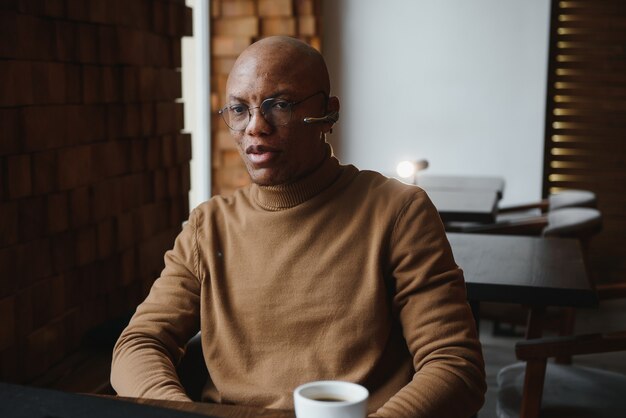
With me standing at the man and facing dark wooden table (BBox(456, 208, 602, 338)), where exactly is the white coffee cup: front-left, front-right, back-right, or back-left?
back-right

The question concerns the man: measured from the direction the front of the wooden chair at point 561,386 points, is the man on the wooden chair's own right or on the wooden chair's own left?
on the wooden chair's own left

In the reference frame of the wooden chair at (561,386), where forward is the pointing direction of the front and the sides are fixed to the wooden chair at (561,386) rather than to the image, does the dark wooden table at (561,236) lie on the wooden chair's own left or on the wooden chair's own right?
on the wooden chair's own right

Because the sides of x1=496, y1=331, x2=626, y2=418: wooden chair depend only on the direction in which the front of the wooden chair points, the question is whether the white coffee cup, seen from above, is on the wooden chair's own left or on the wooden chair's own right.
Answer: on the wooden chair's own left
